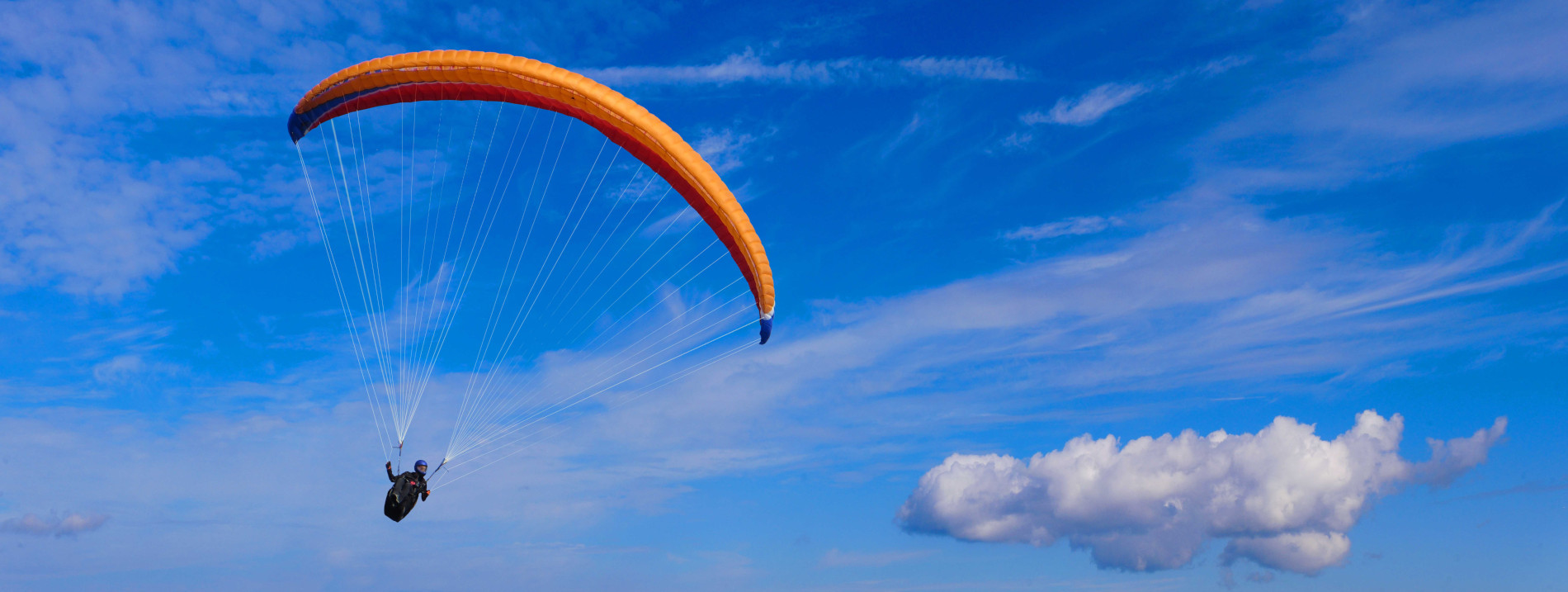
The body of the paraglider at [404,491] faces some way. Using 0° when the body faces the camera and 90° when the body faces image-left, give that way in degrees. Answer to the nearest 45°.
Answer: approximately 45°
